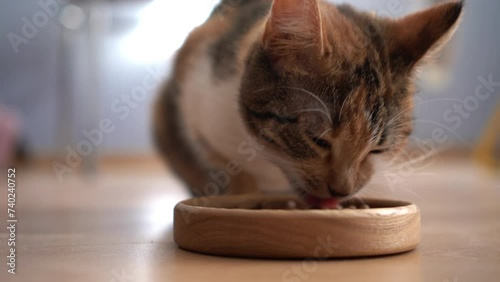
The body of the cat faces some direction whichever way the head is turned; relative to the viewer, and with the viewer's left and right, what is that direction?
facing the viewer and to the right of the viewer
